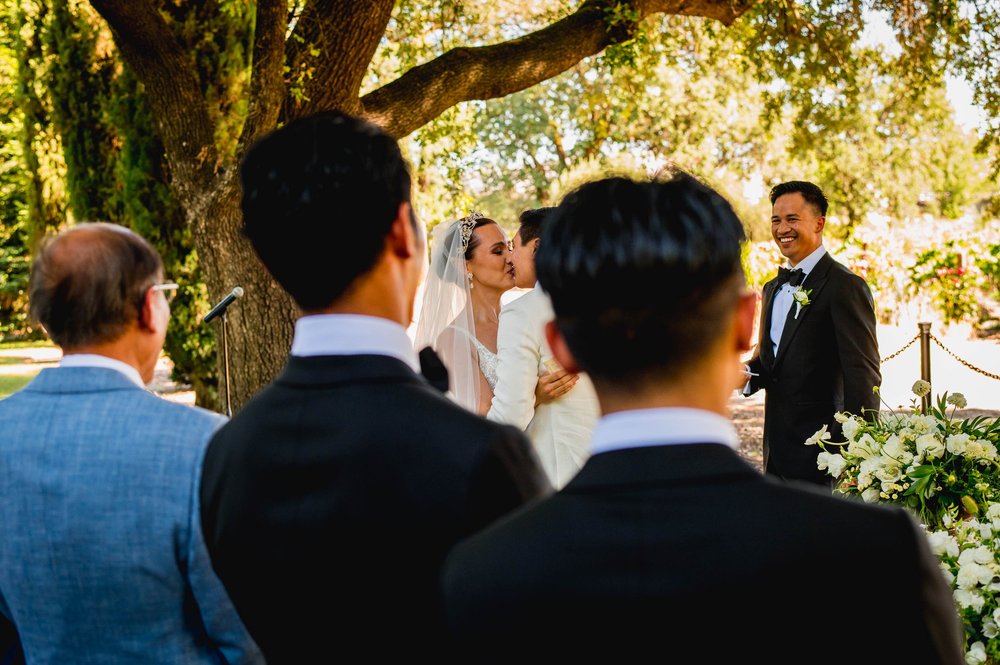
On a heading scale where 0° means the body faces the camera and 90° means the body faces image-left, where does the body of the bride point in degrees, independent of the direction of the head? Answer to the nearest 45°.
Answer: approximately 270°

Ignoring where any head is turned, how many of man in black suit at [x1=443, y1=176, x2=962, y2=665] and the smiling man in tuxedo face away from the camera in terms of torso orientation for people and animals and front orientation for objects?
1

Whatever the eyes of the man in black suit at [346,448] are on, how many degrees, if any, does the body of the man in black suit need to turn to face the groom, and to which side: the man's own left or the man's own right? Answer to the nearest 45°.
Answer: approximately 45° to the man's own left

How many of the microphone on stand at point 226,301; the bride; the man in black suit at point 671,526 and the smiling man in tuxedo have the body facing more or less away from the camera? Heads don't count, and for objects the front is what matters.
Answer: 1

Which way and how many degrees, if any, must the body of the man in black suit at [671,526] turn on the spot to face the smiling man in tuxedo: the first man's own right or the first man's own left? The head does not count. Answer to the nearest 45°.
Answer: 0° — they already face them

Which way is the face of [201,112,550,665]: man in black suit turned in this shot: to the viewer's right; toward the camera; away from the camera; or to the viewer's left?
away from the camera

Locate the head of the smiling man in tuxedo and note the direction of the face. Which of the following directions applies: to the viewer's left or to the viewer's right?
to the viewer's left

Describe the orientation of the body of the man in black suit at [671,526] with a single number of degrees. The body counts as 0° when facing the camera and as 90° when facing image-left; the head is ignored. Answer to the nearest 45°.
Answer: approximately 180°

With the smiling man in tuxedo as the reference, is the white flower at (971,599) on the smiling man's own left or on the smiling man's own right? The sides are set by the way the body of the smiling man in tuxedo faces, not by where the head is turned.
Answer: on the smiling man's own left

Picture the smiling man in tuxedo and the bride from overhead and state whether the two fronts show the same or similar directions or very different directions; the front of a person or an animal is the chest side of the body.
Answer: very different directions

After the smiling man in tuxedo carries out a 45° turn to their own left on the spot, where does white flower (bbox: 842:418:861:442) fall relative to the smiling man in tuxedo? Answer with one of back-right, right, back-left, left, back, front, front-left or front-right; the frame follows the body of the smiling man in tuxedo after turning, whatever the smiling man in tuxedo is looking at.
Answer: front

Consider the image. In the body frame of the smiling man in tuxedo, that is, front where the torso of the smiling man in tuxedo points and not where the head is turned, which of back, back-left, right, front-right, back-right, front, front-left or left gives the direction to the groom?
front
